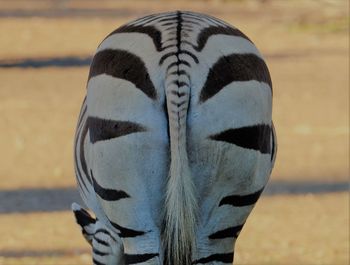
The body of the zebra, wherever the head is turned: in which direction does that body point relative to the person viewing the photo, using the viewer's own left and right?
facing away from the viewer
